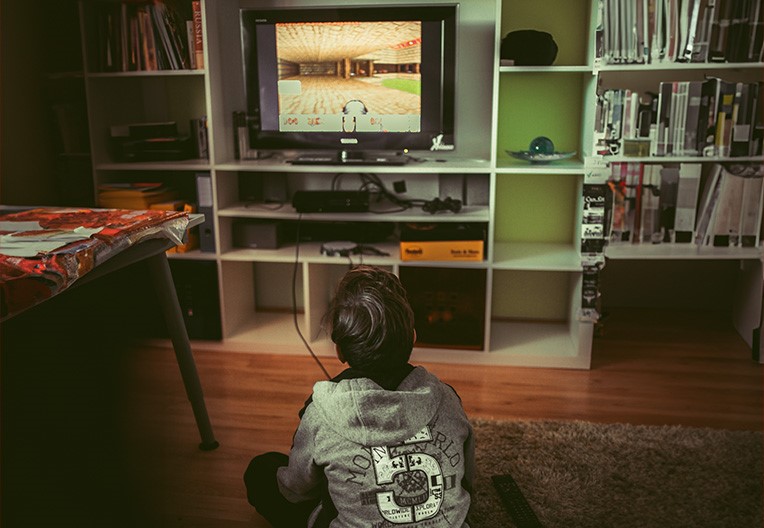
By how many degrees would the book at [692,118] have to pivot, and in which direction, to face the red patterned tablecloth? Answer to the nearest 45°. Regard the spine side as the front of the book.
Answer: approximately 45° to its right

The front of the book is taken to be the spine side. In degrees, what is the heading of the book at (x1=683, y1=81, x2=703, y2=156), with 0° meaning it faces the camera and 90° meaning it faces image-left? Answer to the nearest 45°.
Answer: approximately 0°

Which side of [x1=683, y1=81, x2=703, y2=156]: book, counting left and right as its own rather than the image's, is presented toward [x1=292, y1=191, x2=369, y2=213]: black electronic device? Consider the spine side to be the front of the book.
right
